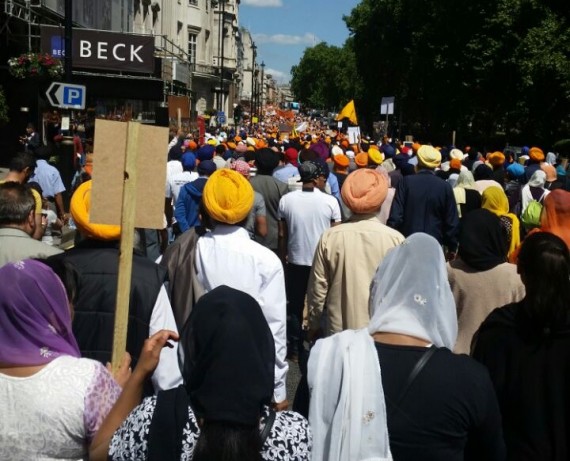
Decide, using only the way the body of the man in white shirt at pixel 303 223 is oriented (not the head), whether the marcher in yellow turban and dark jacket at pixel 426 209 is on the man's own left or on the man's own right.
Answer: on the man's own right

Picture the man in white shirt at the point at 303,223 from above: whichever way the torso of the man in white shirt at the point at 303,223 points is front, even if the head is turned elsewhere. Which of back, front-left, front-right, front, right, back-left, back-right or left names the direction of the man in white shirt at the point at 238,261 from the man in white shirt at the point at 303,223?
back

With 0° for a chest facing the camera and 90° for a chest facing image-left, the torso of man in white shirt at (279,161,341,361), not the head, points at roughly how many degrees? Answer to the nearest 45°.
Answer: approximately 180°

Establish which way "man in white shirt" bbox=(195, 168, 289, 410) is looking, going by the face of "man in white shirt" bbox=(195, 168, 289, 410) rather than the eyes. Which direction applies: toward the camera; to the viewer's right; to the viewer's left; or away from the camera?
away from the camera

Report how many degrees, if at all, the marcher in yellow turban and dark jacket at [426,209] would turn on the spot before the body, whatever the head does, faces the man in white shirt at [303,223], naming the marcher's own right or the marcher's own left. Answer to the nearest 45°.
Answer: approximately 90° to the marcher's own left

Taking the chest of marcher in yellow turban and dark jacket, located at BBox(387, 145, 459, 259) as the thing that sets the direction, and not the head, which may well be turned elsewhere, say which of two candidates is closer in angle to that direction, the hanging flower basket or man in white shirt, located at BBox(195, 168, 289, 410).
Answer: the hanging flower basket

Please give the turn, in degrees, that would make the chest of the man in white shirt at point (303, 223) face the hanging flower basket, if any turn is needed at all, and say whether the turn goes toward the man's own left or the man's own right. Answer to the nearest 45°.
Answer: approximately 45° to the man's own left

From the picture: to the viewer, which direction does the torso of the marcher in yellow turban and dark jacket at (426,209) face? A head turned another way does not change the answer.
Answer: away from the camera

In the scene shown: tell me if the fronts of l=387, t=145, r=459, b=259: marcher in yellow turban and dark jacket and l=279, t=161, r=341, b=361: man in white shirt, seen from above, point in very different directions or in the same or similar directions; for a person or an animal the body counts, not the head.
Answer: same or similar directions

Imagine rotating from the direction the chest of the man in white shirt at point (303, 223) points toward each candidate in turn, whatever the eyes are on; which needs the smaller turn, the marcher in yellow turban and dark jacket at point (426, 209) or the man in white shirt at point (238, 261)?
the marcher in yellow turban and dark jacket

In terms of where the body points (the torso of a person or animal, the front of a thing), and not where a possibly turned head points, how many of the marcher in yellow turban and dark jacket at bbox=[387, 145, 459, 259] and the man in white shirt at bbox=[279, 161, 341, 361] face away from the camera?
2

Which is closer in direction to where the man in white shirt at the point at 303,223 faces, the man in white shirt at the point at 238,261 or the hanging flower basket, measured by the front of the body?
the hanging flower basket
